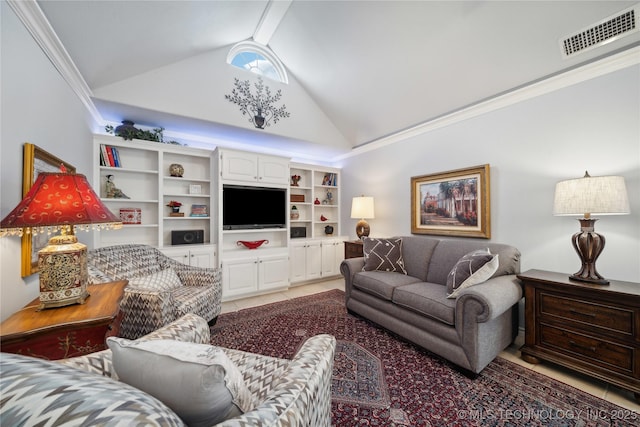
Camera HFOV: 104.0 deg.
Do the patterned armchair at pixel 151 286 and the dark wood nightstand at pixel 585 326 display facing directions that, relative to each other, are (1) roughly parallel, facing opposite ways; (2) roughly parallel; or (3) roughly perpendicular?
roughly parallel, facing opposite ways

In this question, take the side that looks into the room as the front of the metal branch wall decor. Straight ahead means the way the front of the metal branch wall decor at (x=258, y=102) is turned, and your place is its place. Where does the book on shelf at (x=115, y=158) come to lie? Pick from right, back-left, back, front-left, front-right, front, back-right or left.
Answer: right

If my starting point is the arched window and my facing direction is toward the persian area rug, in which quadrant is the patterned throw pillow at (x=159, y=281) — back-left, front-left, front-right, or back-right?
front-right

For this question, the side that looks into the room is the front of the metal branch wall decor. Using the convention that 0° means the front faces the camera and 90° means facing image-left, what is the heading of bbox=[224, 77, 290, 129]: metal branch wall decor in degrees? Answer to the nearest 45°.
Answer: approximately 0°

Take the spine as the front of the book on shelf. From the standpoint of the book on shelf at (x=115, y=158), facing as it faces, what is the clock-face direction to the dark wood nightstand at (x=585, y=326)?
The dark wood nightstand is roughly at 11 o'clock from the book on shelf.

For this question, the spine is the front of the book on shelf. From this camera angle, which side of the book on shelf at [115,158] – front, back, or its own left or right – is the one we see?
front

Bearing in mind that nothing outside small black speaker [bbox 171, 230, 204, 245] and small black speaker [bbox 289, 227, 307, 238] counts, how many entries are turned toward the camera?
2

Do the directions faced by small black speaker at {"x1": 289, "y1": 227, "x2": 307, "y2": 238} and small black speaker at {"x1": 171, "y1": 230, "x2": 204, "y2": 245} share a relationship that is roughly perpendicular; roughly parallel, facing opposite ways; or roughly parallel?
roughly parallel

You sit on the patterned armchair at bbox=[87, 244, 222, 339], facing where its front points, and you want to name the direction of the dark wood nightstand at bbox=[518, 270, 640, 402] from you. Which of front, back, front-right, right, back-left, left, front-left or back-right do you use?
front

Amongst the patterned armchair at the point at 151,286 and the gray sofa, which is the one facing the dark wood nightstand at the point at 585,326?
the patterned armchair

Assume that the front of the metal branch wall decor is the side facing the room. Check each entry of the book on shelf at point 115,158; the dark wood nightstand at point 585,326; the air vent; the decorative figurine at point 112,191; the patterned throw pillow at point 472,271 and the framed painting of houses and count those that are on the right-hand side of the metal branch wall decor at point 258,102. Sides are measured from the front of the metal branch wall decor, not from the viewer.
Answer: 2

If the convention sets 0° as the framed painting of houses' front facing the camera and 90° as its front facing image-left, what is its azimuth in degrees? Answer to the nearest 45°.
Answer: approximately 45°

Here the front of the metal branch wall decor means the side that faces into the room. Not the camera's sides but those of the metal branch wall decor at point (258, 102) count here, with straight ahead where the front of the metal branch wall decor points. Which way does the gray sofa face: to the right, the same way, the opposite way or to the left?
to the right

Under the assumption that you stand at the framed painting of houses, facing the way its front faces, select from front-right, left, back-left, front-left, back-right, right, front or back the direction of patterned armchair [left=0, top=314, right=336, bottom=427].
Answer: front-left

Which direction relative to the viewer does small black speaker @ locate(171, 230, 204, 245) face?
toward the camera

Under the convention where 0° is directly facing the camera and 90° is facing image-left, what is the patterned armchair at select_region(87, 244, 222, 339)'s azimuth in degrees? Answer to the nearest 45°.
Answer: approximately 315°

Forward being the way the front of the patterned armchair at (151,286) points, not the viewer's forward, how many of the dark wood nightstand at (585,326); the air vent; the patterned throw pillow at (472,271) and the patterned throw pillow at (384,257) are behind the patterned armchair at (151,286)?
0
